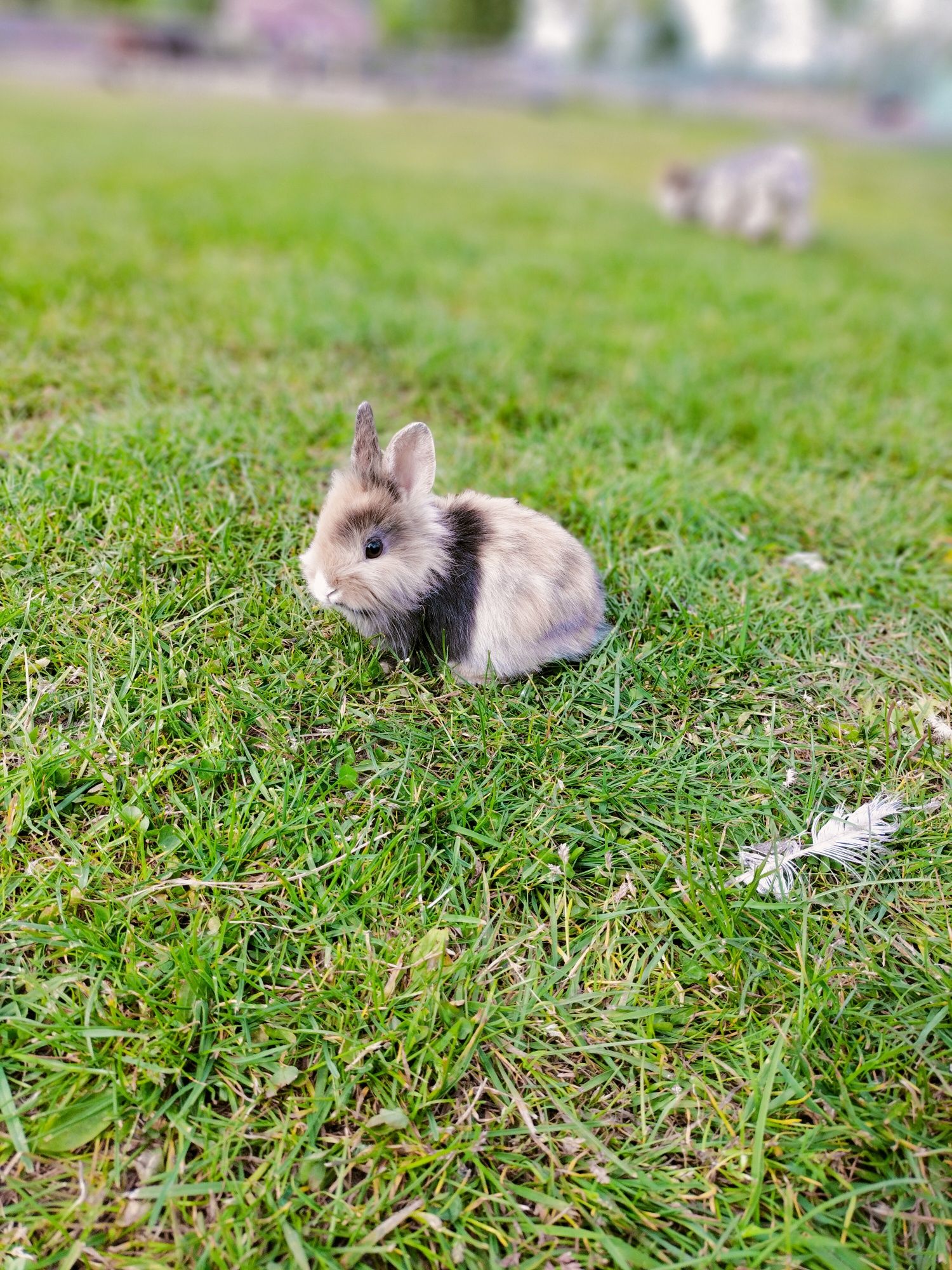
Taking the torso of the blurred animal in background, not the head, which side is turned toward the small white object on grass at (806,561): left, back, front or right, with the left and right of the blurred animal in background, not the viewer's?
left

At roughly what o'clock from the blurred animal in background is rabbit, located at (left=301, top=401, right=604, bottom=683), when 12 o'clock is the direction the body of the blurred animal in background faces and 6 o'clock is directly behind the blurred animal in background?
The rabbit is roughly at 9 o'clock from the blurred animal in background.

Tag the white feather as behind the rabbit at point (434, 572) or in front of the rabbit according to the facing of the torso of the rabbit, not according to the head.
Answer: behind

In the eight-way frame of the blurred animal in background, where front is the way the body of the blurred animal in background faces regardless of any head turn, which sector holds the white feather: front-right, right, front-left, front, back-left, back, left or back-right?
left

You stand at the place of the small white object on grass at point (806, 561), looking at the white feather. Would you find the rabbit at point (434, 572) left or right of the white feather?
right

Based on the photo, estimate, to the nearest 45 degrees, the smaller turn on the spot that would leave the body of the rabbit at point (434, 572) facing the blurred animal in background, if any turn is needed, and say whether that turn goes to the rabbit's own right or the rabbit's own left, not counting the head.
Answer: approximately 90° to the rabbit's own right

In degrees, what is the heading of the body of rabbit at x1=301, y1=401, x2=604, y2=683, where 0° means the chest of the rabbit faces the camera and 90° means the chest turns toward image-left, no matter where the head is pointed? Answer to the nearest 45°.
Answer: approximately 90°

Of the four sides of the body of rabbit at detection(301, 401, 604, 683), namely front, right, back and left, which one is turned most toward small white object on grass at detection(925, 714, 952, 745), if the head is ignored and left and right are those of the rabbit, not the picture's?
back

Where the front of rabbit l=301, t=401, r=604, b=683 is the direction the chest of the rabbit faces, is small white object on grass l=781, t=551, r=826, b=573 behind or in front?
behind

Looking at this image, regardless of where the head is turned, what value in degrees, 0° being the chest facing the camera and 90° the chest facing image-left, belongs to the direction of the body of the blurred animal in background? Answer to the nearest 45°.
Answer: approximately 90°
